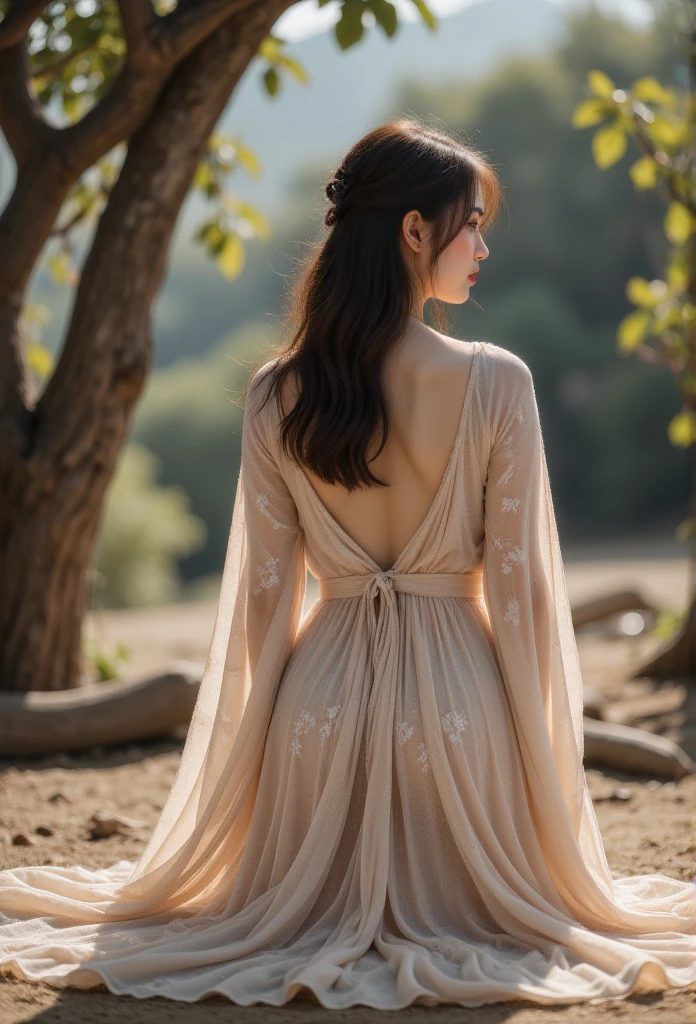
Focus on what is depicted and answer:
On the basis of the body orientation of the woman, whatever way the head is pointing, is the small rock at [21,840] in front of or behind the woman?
in front

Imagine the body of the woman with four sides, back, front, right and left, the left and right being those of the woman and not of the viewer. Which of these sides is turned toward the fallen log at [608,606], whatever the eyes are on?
front

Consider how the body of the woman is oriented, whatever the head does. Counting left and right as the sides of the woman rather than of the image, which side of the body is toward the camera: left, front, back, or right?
back

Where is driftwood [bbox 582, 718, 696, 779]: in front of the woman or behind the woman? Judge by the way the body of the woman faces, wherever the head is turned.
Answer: in front

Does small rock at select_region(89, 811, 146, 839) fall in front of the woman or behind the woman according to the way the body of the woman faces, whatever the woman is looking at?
in front

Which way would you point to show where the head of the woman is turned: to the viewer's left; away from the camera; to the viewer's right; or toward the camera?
to the viewer's right

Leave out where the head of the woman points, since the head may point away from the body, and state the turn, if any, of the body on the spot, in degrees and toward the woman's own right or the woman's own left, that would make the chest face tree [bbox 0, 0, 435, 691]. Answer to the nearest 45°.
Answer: approximately 45° to the woman's own left
